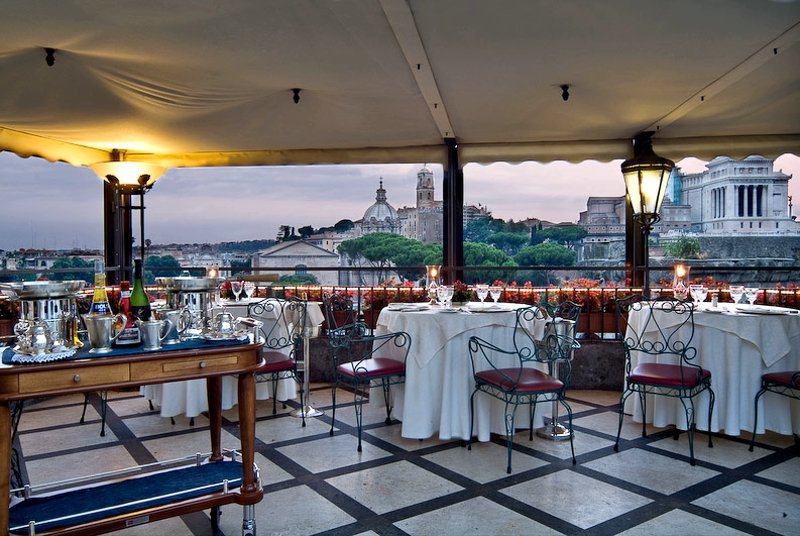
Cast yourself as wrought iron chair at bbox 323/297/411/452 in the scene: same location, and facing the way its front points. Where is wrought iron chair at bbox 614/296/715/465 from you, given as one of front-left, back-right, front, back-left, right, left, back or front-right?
front-right

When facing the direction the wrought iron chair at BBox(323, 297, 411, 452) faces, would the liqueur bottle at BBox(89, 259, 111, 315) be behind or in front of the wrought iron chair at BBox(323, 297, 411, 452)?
behind

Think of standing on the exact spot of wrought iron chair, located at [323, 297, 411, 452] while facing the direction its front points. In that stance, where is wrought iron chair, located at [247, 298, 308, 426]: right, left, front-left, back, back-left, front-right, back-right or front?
back

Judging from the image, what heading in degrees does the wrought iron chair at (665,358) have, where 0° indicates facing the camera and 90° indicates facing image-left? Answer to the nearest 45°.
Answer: approximately 225°

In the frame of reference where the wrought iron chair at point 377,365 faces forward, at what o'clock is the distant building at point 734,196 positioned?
The distant building is roughly at 12 o'clock from the wrought iron chair.

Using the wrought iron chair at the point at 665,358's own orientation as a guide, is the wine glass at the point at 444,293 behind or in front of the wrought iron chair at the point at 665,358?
behind

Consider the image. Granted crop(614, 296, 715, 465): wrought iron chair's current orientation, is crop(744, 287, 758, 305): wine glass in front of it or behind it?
in front

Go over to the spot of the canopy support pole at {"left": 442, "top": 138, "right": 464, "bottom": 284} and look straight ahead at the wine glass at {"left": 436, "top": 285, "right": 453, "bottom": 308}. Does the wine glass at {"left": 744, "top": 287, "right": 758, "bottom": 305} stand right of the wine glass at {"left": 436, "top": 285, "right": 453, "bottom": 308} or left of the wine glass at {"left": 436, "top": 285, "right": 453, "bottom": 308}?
left

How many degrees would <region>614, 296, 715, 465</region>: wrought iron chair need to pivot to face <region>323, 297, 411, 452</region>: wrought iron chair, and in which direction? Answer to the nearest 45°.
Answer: approximately 180°

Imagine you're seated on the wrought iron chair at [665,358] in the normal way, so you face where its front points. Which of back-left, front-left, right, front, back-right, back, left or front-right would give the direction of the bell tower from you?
left

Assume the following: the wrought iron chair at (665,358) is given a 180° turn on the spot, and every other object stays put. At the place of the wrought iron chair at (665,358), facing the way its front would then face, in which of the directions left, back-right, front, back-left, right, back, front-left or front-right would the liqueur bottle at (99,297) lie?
front
